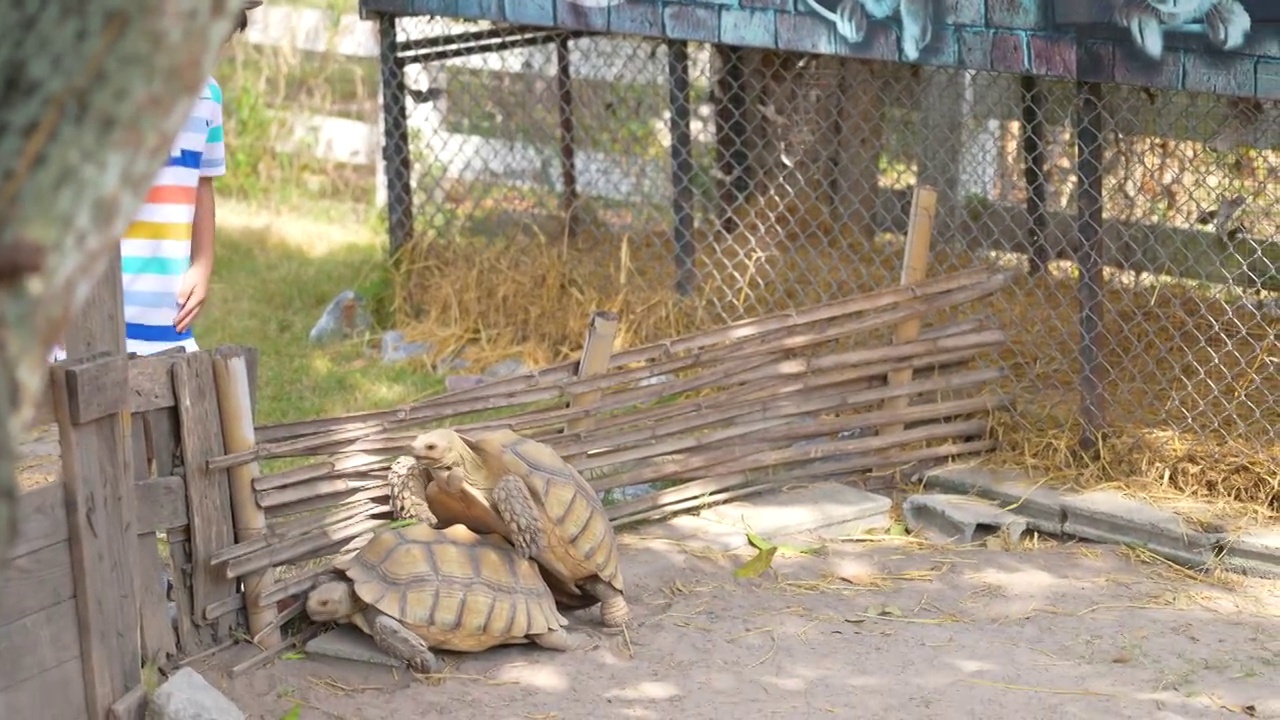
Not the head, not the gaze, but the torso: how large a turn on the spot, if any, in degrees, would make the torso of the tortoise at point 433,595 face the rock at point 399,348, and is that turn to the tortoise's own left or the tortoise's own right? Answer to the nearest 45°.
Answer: approximately 90° to the tortoise's own right

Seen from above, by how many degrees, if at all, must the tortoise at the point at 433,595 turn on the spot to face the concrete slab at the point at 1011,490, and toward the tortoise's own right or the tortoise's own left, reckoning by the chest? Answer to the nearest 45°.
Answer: approximately 135° to the tortoise's own right

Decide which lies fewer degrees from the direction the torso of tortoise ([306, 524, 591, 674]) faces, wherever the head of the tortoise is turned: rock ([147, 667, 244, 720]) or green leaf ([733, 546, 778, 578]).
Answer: the rock

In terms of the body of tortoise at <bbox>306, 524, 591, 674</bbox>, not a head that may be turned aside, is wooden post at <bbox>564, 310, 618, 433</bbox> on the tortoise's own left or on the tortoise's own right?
on the tortoise's own right

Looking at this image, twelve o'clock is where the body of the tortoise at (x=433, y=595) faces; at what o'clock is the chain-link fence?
The chain-link fence is roughly at 4 o'clock from the tortoise.

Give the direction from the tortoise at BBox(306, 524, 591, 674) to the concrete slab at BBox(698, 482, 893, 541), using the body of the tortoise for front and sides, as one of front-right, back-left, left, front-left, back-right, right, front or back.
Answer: back-right

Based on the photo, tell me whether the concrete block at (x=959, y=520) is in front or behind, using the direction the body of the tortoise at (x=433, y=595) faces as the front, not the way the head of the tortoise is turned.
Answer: behind

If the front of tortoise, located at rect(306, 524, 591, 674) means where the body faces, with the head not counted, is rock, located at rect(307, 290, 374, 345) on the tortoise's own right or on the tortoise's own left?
on the tortoise's own right

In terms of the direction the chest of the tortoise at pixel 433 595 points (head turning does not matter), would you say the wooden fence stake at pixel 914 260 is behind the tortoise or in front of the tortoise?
behind

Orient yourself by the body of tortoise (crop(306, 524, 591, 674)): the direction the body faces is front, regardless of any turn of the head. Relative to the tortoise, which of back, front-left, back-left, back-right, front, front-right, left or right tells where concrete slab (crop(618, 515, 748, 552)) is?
back-right

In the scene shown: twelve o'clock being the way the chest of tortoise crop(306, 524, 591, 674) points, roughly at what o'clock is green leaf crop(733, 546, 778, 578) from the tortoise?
The green leaf is roughly at 5 o'clock from the tortoise.

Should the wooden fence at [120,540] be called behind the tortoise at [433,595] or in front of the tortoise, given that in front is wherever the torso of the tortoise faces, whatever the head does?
in front

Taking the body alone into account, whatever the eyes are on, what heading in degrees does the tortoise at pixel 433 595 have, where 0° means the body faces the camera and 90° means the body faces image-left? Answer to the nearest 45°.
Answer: approximately 90°

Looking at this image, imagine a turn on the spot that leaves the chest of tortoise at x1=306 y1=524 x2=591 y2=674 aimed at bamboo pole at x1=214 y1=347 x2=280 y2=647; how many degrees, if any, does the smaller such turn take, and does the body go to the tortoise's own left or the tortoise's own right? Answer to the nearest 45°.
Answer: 0° — it already faces it
